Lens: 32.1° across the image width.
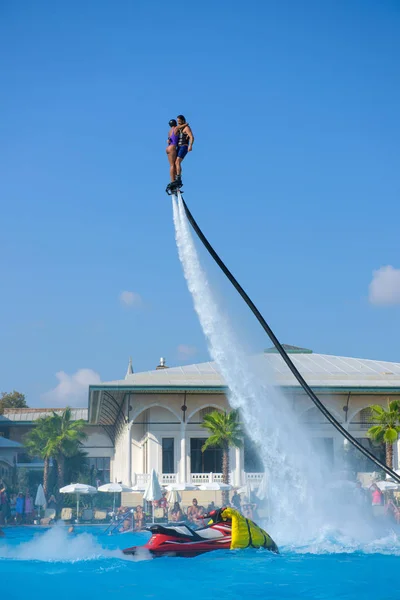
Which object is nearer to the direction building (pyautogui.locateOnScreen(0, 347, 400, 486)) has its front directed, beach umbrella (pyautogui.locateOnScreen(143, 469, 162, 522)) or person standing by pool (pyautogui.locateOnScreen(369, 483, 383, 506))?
the beach umbrella

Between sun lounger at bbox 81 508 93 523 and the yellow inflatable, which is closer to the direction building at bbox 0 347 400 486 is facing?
the yellow inflatable

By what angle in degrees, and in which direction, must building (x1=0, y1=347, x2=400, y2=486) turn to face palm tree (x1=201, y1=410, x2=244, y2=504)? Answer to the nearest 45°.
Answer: approximately 45° to its left

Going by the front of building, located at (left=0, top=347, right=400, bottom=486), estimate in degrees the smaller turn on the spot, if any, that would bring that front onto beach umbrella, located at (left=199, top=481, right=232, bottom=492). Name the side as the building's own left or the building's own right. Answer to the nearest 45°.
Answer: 0° — it already faces it

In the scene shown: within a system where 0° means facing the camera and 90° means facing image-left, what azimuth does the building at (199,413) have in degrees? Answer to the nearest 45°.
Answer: approximately 0°

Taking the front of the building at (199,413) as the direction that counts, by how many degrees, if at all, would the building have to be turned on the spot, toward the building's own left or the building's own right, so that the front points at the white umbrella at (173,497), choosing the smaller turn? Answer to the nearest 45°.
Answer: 0° — it already faces it

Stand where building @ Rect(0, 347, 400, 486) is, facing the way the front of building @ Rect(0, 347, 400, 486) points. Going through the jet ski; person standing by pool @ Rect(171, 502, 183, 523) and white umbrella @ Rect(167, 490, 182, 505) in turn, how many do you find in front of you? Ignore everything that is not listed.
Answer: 3

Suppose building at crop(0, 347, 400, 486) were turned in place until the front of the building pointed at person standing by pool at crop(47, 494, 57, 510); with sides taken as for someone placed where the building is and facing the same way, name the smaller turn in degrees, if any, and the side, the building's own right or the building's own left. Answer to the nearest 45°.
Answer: approximately 45° to the building's own right

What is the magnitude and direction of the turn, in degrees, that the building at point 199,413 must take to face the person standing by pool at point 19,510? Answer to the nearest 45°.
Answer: approximately 45° to its right

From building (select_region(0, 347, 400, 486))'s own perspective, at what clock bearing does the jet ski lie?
The jet ski is roughly at 12 o'clock from the building.

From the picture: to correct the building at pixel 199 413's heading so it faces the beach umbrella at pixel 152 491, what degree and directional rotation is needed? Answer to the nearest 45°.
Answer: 0° — it already faces it

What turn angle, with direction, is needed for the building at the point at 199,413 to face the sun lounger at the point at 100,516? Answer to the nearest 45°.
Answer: approximately 45° to its right

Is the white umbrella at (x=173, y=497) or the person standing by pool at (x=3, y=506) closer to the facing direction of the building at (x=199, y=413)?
the white umbrella

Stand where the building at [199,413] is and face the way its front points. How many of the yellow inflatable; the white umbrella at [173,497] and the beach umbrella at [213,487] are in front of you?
3

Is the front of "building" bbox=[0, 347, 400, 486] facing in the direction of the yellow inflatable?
yes
